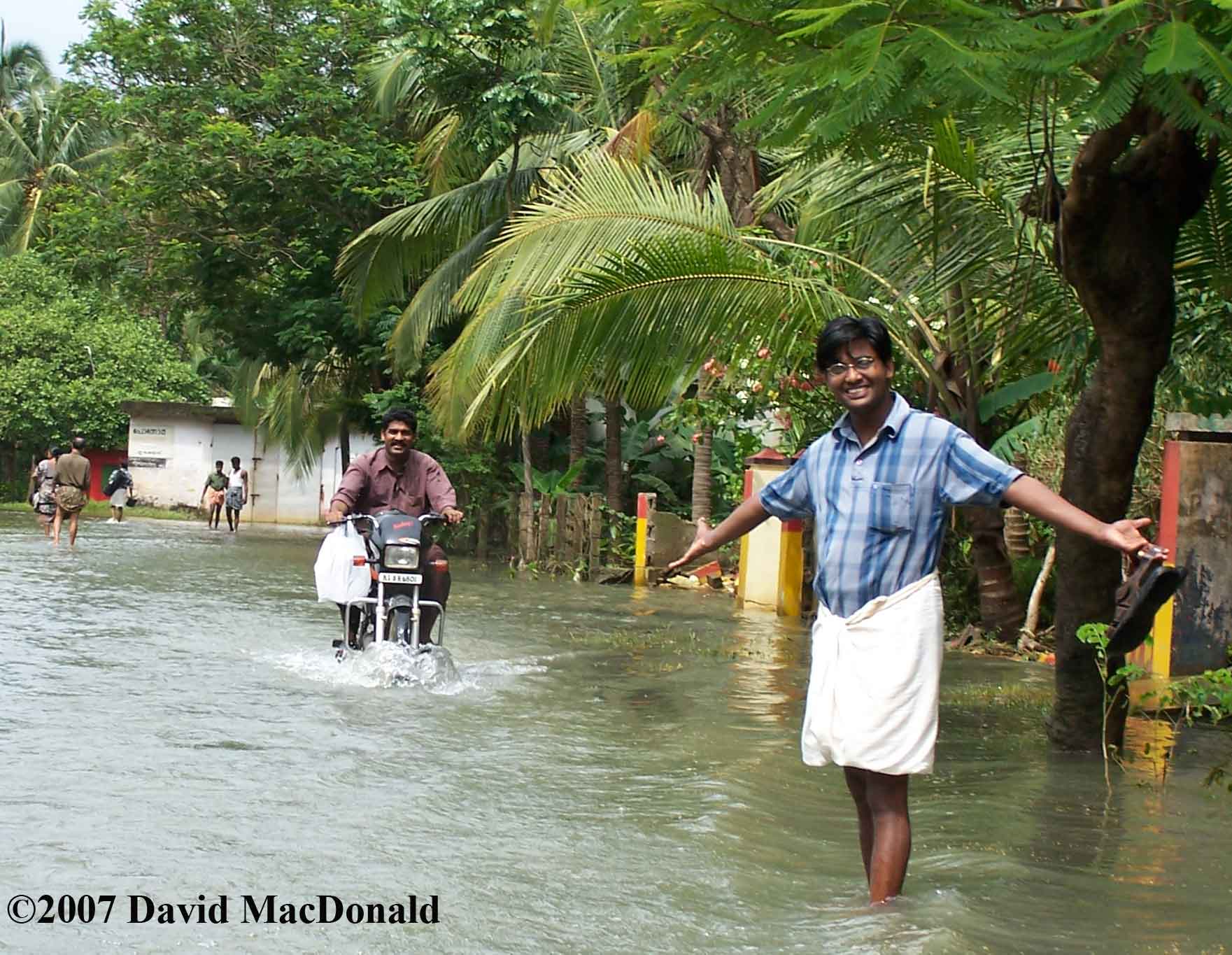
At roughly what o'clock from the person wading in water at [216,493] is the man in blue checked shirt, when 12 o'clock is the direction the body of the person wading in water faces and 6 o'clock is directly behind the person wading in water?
The man in blue checked shirt is roughly at 12 o'clock from the person wading in water.

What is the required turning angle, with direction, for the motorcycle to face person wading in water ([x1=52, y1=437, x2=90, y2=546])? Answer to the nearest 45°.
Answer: approximately 180°

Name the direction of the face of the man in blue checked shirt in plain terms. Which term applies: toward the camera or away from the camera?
toward the camera

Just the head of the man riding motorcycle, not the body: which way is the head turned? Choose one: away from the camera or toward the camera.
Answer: toward the camera

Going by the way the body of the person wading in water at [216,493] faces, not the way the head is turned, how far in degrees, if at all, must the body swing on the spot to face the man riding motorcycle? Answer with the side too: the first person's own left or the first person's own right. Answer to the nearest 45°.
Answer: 0° — they already face them

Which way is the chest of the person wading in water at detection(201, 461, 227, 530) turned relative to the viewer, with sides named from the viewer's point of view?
facing the viewer

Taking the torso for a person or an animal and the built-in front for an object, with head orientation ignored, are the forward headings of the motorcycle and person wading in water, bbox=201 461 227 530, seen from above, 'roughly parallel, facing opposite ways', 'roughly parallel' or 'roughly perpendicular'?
roughly parallel

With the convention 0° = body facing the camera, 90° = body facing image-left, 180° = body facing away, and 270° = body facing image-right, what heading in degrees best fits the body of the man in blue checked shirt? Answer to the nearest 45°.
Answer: approximately 45°

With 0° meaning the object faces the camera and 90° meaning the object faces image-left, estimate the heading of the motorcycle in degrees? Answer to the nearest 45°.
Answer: approximately 0°

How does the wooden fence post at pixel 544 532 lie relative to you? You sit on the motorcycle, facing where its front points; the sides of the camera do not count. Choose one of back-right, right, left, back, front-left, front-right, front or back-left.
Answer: back
